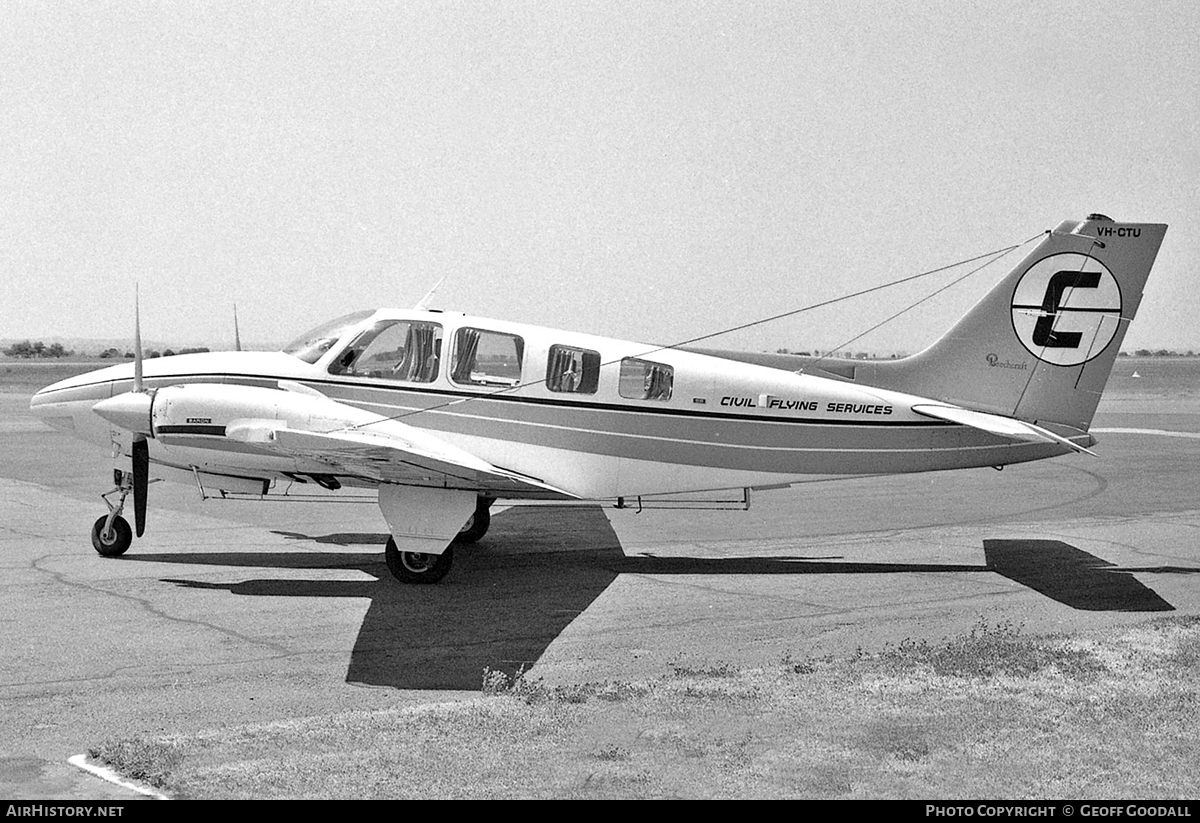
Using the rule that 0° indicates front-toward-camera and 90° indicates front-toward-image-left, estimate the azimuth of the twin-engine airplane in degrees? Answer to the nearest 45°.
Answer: approximately 90°

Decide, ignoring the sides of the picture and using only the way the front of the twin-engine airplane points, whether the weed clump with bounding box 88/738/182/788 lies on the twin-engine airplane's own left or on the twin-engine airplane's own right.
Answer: on the twin-engine airplane's own left
